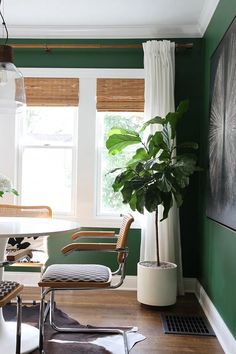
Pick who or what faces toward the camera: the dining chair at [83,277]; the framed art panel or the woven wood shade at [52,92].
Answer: the woven wood shade

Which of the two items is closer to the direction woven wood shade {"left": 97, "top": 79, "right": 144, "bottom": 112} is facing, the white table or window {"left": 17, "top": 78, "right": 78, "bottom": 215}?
the white table

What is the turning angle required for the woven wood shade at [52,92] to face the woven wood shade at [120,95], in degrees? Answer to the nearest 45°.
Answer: approximately 90° to its left

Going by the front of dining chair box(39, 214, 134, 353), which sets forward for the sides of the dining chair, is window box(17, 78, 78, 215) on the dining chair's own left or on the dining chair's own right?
on the dining chair's own right

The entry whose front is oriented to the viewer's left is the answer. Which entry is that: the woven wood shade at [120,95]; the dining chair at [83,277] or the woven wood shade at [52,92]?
the dining chair

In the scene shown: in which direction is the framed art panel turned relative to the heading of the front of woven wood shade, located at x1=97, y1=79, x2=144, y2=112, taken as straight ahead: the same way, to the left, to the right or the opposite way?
to the right

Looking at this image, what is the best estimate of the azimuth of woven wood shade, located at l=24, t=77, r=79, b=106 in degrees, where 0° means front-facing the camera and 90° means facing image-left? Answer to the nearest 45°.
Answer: approximately 0°

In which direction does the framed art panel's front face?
to the viewer's left

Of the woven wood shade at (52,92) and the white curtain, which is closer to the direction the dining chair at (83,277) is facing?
the woven wood shade

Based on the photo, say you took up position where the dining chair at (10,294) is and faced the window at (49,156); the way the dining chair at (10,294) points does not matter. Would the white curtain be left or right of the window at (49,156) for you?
right

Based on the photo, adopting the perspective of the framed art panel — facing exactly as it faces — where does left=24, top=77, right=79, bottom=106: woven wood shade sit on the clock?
The woven wood shade is roughly at 1 o'clock from the framed art panel.

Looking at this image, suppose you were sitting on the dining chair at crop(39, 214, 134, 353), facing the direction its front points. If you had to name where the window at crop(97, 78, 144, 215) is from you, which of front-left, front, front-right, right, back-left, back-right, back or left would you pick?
right

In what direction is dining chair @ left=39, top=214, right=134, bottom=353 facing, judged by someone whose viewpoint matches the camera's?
facing to the left of the viewer

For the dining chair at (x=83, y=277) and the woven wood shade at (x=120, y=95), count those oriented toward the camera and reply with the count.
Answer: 1
